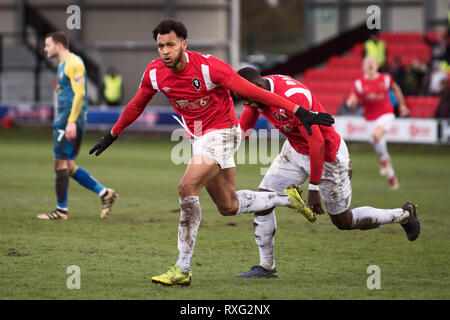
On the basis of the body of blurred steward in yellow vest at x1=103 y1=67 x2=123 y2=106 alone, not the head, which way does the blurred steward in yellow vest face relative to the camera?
toward the camera

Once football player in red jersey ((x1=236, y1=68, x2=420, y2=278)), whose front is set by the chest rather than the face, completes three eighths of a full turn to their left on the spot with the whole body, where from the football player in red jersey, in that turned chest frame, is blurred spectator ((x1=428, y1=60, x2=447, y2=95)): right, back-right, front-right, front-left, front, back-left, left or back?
back-left

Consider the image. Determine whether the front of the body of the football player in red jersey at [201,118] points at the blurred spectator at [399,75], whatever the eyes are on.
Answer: no

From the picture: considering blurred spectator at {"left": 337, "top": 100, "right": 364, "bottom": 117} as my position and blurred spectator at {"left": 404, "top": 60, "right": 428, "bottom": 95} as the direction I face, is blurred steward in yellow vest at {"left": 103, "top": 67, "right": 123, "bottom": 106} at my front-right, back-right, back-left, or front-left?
back-left

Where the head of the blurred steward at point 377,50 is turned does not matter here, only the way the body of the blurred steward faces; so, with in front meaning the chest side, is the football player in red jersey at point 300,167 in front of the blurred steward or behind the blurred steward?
in front

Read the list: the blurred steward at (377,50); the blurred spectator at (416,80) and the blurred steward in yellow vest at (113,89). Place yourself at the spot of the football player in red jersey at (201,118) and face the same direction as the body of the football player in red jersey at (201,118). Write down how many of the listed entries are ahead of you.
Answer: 0

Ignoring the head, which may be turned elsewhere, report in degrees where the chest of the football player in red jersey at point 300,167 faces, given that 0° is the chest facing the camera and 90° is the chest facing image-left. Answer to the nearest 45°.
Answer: approximately 90°

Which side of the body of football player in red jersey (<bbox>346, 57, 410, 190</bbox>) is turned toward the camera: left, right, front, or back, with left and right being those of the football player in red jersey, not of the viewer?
front

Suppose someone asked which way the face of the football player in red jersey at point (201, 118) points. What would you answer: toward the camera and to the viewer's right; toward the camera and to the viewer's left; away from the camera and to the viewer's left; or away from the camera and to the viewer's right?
toward the camera and to the viewer's left

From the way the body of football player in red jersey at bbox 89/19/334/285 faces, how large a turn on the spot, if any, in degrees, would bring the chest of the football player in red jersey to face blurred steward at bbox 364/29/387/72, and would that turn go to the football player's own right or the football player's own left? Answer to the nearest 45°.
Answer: approximately 135° to the football player's own right

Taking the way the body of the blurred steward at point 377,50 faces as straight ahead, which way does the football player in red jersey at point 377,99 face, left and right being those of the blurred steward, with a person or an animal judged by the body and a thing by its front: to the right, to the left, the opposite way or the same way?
the same way

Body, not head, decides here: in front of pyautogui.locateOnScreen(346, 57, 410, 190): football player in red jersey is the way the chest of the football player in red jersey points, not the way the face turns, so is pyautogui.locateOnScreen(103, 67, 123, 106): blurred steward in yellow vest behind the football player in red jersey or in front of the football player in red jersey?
behind

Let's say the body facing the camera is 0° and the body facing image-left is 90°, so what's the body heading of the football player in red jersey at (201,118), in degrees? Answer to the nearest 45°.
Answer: approximately 45°

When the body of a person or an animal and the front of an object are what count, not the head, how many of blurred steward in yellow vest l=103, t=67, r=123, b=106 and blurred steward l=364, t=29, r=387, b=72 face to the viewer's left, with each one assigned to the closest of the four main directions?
0

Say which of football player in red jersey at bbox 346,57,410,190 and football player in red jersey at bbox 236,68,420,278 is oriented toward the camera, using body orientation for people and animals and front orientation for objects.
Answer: football player in red jersey at bbox 346,57,410,190

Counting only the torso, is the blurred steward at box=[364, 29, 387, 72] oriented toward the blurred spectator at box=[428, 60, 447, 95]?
no

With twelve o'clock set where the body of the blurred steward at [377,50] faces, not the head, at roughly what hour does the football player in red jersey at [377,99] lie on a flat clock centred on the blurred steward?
The football player in red jersey is roughly at 12 o'clock from the blurred steward.

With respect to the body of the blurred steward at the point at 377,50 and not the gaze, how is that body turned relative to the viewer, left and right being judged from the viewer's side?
facing the viewer
